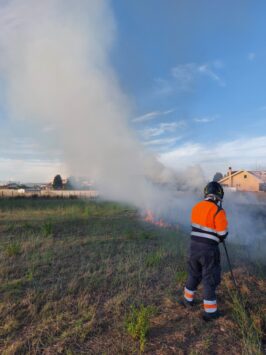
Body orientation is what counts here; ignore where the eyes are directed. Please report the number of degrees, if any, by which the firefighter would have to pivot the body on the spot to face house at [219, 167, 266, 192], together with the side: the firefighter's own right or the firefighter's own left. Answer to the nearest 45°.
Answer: approximately 45° to the firefighter's own left

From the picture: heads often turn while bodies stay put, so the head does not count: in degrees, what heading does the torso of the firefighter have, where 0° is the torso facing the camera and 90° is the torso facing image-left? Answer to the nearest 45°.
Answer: approximately 225°
